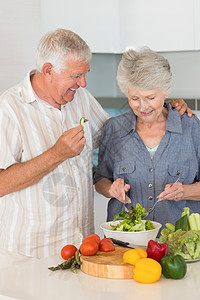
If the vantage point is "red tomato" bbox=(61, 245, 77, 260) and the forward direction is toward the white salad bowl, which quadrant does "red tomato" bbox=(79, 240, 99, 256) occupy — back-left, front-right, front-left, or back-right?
front-right

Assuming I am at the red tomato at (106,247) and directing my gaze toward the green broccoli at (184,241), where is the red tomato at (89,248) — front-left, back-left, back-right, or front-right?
back-right

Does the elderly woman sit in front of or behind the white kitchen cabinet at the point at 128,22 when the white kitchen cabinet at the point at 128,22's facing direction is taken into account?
in front

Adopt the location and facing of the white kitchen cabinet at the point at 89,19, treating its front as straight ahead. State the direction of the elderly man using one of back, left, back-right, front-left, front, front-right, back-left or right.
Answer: front

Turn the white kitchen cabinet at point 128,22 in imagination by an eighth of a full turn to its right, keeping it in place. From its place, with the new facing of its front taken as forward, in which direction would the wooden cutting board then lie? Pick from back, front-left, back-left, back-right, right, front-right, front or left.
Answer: front-left

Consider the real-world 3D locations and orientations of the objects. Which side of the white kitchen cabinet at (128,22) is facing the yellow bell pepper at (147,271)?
front

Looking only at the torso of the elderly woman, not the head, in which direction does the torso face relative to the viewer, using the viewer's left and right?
facing the viewer

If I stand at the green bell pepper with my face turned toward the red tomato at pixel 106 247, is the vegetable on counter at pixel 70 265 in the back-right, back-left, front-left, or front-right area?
front-left

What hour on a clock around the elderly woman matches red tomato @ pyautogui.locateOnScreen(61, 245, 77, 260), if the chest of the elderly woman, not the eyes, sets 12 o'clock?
The red tomato is roughly at 1 o'clock from the elderly woman.

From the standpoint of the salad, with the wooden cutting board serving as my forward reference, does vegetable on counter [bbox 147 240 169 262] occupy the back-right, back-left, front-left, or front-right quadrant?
front-left

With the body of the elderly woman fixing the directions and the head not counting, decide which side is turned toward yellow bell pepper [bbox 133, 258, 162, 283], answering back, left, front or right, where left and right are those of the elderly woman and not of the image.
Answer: front

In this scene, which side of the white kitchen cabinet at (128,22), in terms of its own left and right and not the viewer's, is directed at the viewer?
front

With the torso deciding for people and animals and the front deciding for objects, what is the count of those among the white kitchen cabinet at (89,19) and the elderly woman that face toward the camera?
2

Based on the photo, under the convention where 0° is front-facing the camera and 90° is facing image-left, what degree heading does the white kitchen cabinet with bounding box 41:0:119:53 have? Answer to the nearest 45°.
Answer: approximately 0°

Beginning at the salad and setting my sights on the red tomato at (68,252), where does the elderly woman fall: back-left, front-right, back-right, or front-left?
back-right

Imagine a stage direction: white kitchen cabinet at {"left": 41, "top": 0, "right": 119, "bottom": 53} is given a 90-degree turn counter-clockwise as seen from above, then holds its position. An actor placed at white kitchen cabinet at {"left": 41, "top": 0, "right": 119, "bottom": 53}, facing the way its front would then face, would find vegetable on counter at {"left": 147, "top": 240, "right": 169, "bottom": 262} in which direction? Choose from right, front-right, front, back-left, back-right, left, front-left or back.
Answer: right

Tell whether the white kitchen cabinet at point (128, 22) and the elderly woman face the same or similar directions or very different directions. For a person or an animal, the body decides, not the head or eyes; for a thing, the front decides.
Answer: same or similar directions

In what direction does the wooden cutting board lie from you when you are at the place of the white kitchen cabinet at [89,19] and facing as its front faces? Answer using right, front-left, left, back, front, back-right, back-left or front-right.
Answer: front
